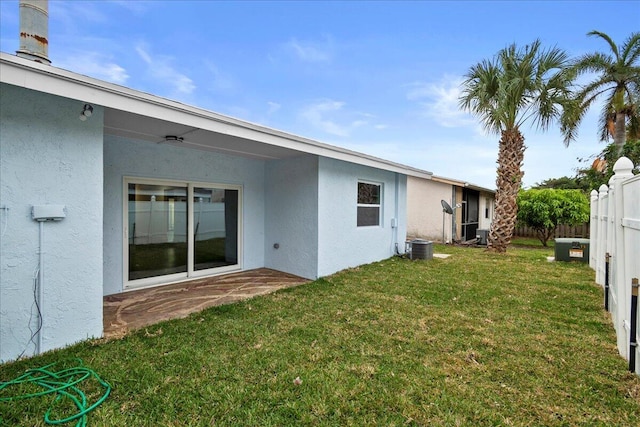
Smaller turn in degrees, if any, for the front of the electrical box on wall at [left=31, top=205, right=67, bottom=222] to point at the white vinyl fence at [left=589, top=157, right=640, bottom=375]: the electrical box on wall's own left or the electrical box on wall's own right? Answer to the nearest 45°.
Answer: approximately 45° to the electrical box on wall's own left

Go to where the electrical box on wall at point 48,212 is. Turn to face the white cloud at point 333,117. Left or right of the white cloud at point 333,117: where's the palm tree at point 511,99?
right

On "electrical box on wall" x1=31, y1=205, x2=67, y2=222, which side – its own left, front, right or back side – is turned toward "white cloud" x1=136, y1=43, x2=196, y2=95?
back

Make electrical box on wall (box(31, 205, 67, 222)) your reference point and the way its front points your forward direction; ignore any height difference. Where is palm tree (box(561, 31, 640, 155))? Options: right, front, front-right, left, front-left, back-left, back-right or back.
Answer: left

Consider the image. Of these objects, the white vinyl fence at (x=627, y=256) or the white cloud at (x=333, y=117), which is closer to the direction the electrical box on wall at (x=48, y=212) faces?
the white vinyl fence

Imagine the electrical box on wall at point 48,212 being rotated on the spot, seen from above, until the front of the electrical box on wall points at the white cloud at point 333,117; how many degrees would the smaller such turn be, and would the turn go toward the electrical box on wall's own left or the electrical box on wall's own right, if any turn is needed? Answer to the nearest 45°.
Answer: approximately 135° to the electrical box on wall's own left

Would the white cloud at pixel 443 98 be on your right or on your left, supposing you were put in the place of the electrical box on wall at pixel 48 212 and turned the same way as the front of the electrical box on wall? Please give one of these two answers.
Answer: on your left

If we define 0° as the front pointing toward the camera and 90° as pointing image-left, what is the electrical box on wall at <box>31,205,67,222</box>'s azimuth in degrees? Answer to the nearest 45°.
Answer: approximately 0°

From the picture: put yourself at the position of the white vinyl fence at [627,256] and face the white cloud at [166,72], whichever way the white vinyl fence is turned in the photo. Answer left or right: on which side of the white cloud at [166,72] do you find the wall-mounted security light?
left
